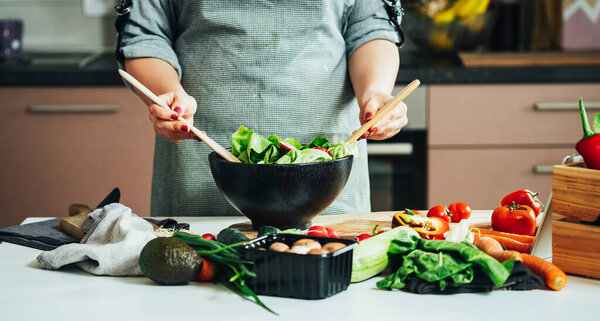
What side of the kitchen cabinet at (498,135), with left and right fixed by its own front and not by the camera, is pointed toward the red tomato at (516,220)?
front

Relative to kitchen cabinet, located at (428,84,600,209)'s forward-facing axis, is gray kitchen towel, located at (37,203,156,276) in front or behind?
in front

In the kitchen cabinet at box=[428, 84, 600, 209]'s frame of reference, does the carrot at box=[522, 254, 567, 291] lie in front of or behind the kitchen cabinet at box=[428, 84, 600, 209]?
in front

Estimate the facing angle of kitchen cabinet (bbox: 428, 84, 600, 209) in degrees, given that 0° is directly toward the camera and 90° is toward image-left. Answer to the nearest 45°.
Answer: approximately 0°

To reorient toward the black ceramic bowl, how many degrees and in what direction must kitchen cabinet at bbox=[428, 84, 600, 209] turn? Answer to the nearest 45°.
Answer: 0° — it already faces it

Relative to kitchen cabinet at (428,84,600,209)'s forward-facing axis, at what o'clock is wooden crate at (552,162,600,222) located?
The wooden crate is roughly at 12 o'clock from the kitchen cabinet.

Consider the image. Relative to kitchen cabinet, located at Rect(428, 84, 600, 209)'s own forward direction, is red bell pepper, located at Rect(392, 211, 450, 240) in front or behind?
in front

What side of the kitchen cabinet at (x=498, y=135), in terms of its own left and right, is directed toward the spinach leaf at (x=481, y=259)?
front

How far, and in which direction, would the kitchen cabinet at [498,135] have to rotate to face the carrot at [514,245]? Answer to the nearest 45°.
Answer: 0° — it already faces it
